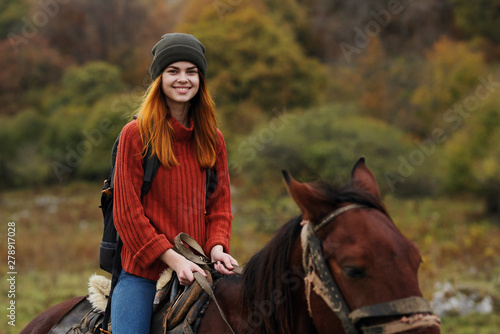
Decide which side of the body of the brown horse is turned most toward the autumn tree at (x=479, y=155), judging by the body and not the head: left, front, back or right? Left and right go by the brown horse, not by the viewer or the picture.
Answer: left

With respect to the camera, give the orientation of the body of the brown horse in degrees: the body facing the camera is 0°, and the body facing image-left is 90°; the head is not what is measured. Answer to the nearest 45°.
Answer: approximately 315°

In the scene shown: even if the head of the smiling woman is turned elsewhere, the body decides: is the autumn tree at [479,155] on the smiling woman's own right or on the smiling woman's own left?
on the smiling woman's own left

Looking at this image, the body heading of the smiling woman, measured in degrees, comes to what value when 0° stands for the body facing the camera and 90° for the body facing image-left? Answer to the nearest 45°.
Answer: approximately 315°

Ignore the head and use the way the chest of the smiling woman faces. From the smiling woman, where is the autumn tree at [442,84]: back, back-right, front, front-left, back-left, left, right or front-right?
left
